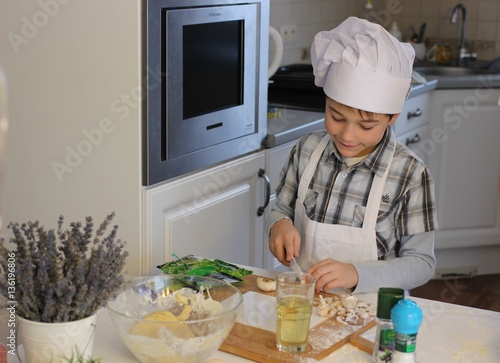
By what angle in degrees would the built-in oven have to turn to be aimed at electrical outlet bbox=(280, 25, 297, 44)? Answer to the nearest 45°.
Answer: approximately 135° to its left

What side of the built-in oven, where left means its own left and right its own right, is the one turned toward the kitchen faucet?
left

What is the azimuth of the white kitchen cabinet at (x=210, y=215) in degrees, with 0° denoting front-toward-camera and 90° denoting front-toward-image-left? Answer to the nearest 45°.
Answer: approximately 315°

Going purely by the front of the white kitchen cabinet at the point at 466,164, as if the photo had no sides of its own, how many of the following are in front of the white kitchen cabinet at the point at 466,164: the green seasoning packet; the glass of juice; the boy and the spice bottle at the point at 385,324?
4

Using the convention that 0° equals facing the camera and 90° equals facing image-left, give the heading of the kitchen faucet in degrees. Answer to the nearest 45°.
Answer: approximately 45°

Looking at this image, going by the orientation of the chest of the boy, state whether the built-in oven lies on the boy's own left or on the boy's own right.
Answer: on the boy's own right

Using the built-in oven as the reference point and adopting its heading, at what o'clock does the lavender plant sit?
The lavender plant is roughly at 2 o'clock from the built-in oven.

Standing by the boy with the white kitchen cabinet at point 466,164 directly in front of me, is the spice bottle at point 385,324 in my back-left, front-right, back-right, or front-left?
back-right
